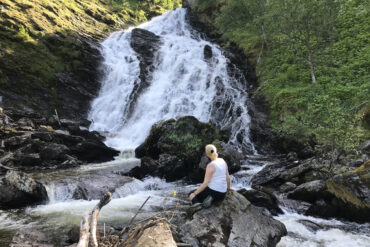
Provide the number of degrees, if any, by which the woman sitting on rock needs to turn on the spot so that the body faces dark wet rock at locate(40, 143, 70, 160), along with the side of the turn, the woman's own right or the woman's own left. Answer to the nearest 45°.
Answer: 0° — they already face it

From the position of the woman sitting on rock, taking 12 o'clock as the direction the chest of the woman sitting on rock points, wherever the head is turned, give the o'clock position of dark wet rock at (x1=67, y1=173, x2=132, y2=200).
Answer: The dark wet rock is roughly at 12 o'clock from the woman sitting on rock.

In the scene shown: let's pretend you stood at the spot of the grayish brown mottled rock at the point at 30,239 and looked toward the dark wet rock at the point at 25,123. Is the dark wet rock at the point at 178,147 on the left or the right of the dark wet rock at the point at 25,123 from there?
right

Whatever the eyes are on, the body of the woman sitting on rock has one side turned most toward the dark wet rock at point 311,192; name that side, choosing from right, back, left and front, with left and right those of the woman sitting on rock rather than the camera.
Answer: right

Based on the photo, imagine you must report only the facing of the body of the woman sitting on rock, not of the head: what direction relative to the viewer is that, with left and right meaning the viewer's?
facing away from the viewer and to the left of the viewer

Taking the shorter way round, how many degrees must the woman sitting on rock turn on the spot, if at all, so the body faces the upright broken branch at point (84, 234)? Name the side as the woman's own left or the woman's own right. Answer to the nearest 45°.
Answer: approximately 90° to the woman's own left

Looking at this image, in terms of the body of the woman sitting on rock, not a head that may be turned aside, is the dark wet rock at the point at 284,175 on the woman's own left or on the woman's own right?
on the woman's own right
